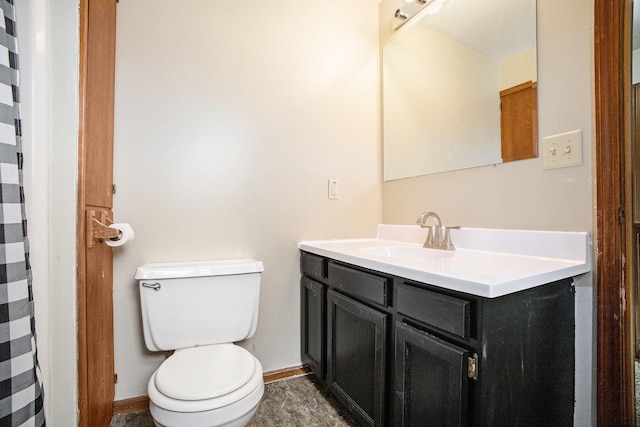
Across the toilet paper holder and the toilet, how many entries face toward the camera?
1

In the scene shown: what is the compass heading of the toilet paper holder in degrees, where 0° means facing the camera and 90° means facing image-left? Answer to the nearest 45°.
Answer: approximately 270°

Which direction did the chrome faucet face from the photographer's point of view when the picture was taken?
facing the viewer and to the left of the viewer

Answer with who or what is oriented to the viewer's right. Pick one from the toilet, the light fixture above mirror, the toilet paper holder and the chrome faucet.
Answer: the toilet paper holder

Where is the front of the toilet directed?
toward the camera

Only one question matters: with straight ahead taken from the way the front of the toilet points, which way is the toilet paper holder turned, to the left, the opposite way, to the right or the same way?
to the left

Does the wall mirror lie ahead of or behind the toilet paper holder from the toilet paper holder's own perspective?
ahead

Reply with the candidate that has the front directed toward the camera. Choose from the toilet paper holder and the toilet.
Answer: the toilet

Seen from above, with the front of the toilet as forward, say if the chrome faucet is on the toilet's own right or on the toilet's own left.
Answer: on the toilet's own left

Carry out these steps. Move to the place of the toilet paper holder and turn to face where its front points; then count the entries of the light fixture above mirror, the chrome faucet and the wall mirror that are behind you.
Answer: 0

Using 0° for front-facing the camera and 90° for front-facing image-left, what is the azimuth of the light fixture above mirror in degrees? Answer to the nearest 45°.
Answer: approximately 45°
